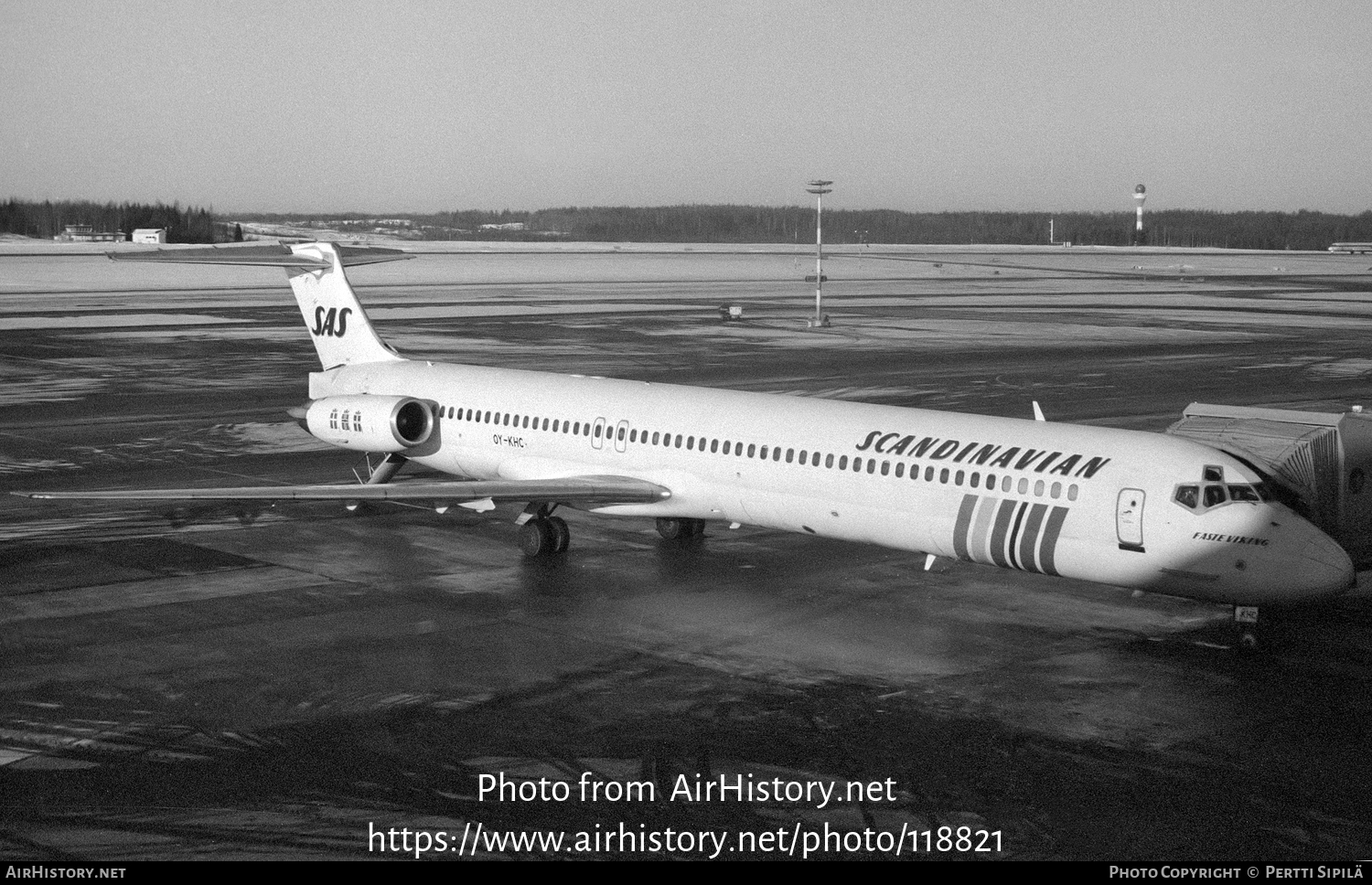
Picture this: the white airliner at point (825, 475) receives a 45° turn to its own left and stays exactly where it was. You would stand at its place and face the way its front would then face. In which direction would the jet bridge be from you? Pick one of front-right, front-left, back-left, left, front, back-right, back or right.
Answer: front

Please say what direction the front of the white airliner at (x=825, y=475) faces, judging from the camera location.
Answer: facing the viewer and to the right of the viewer
